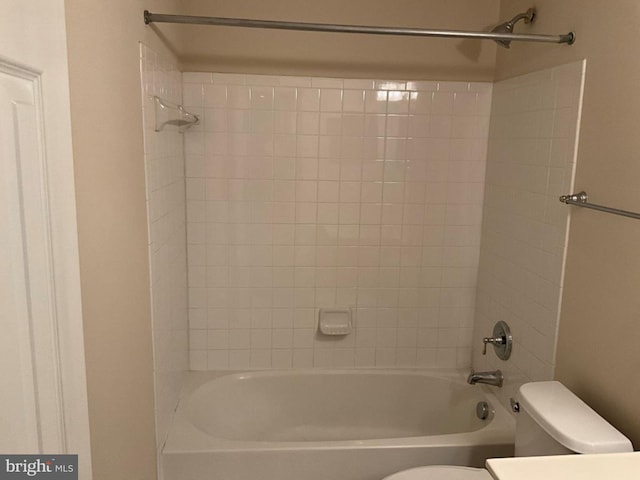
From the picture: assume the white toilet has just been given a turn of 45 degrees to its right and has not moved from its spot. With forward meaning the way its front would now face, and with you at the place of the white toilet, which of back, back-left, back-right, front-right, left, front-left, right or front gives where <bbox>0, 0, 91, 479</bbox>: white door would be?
left

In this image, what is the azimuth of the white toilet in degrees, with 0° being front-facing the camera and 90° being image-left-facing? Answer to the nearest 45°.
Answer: approximately 90°

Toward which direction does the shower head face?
to the viewer's left

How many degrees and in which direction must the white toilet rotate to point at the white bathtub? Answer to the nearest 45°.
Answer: approximately 45° to its right

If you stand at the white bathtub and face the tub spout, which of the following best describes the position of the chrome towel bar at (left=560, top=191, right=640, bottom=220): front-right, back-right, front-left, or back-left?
front-right

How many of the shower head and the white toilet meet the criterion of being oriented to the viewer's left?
2

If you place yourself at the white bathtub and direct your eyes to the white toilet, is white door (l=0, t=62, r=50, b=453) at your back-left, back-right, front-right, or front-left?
front-right
